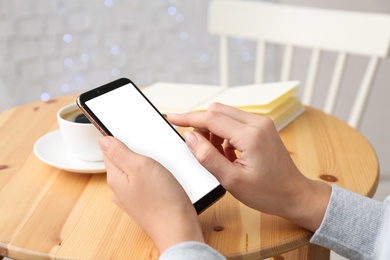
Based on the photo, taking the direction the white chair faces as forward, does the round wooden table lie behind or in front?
in front

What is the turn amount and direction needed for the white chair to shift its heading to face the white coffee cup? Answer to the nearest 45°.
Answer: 0° — it already faces it

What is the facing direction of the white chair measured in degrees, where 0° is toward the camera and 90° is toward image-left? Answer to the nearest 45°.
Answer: approximately 45°
